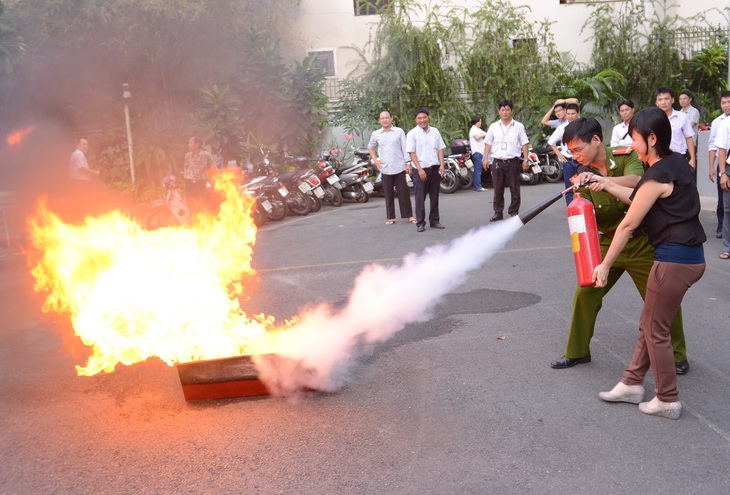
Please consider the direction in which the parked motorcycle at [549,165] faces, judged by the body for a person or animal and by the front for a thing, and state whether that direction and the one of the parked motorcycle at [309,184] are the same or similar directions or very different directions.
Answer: same or similar directions

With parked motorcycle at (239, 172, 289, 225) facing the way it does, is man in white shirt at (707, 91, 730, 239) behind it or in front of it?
behind

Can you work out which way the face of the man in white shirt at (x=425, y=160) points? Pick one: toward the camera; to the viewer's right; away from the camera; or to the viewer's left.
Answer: toward the camera

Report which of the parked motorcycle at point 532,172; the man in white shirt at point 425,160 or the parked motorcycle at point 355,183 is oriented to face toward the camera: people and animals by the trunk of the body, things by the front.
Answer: the man in white shirt

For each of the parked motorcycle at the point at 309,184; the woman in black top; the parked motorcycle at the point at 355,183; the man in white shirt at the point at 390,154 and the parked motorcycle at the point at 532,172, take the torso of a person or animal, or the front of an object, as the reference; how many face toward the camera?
1

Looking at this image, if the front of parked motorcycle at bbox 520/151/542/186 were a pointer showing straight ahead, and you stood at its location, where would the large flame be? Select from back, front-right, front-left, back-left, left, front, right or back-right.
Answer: back-left

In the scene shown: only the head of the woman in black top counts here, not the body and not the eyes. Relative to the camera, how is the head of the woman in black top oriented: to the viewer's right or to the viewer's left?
to the viewer's left

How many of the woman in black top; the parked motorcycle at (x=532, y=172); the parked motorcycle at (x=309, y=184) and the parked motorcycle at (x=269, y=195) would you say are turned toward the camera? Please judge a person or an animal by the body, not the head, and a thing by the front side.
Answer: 0

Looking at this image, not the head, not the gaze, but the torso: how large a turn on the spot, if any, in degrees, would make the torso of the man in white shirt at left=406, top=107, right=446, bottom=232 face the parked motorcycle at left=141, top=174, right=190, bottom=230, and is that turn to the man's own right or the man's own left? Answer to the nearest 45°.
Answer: approximately 90° to the man's own right

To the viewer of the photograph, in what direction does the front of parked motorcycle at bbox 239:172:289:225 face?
facing away from the viewer and to the left of the viewer

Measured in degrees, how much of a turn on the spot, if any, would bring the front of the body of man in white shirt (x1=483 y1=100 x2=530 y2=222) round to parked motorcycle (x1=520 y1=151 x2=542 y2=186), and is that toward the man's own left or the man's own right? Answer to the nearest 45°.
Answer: approximately 180°

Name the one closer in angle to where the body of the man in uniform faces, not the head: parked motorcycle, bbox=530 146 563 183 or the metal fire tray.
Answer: the metal fire tray

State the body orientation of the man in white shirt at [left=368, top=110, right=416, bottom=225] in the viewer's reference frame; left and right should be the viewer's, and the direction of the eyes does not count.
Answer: facing the viewer

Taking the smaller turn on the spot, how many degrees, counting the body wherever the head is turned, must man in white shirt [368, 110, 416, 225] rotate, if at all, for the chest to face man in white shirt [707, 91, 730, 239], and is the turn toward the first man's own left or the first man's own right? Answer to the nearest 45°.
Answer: approximately 45° to the first man's own left

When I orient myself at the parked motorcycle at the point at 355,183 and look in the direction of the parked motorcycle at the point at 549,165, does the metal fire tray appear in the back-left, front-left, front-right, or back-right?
back-right

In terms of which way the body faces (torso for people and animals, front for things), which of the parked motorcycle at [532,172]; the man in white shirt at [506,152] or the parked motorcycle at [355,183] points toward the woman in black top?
the man in white shirt

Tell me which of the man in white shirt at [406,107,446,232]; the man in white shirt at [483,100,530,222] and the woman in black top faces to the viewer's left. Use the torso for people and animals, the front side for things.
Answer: the woman in black top

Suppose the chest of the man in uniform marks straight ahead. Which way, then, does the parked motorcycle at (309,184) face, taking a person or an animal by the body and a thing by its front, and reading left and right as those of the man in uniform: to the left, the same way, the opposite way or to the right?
to the right
